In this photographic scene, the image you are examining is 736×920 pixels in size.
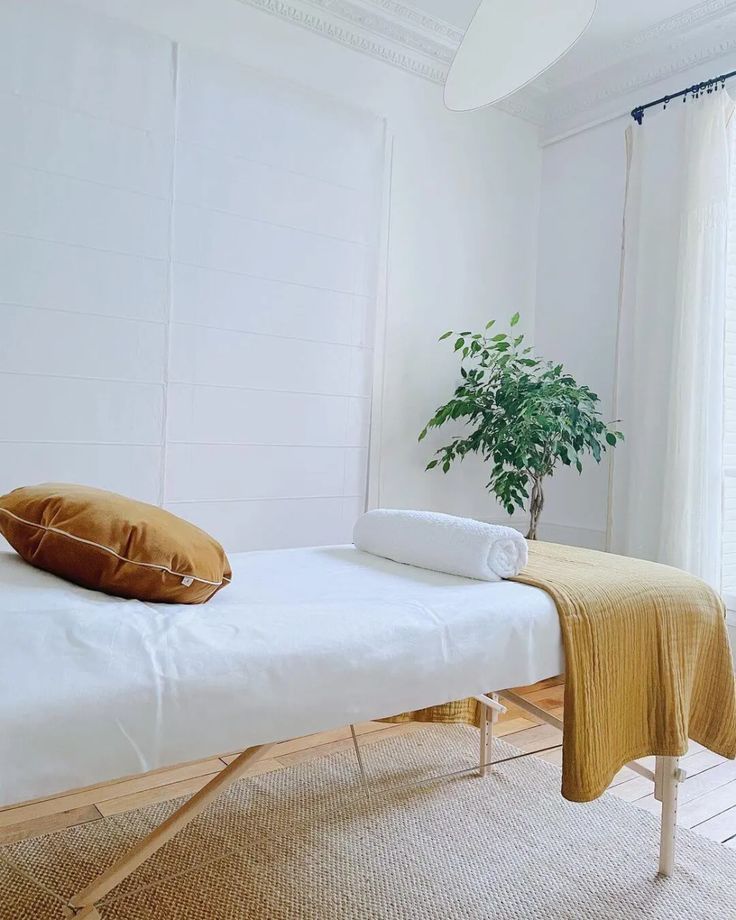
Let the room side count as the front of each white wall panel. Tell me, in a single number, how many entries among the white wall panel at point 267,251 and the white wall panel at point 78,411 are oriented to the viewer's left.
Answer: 0

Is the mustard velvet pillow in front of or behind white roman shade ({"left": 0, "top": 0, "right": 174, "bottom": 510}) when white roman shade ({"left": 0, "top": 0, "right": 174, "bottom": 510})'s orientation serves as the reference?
in front

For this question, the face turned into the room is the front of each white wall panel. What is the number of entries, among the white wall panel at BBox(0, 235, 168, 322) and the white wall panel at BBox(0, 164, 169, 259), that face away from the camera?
0

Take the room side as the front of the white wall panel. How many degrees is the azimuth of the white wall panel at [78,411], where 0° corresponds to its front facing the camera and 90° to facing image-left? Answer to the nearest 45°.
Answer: approximately 315°

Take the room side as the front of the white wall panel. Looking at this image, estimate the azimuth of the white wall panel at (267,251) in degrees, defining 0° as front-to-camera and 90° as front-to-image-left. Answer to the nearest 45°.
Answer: approximately 315°

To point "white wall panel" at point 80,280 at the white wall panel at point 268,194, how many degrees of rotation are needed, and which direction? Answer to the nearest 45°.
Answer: approximately 45° to its left
